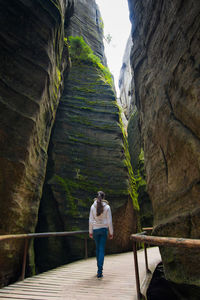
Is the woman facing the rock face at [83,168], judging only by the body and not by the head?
yes

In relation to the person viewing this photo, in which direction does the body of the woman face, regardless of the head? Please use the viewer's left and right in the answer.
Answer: facing away from the viewer
